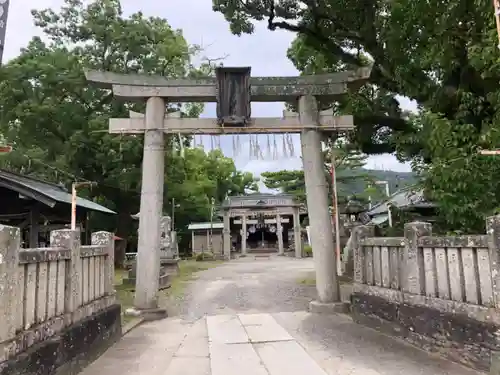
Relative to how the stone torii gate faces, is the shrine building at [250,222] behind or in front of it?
behind

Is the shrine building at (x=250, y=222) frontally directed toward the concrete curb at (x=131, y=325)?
yes

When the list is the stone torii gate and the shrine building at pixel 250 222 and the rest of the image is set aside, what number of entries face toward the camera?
2

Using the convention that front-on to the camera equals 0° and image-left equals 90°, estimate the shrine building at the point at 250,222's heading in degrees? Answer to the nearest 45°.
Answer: approximately 0°

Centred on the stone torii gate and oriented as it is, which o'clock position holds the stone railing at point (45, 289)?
The stone railing is roughly at 1 o'clock from the stone torii gate.

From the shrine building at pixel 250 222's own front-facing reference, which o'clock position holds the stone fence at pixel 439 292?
The stone fence is roughly at 12 o'clock from the shrine building.

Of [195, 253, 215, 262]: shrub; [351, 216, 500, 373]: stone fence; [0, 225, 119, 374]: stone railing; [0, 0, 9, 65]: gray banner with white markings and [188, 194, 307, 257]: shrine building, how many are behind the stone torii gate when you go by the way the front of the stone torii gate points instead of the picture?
2

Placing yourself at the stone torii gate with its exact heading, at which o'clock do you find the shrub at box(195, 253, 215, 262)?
The shrub is roughly at 6 o'clock from the stone torii gate.

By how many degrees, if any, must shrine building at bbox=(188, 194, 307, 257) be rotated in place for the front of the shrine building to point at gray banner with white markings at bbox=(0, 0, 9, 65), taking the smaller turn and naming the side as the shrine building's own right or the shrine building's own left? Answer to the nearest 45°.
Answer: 0° — it already faces it

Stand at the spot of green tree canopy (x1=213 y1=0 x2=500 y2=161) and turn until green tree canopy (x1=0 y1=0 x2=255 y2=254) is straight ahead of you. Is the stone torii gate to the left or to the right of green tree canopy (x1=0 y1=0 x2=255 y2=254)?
left

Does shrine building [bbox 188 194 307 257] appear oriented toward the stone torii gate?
yes

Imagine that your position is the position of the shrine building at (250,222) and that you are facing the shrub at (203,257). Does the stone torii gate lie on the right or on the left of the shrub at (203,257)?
left

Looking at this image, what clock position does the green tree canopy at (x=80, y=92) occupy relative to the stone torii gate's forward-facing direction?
The green tree canopy is roughly at 5 o'clock from the stone torii gate.
